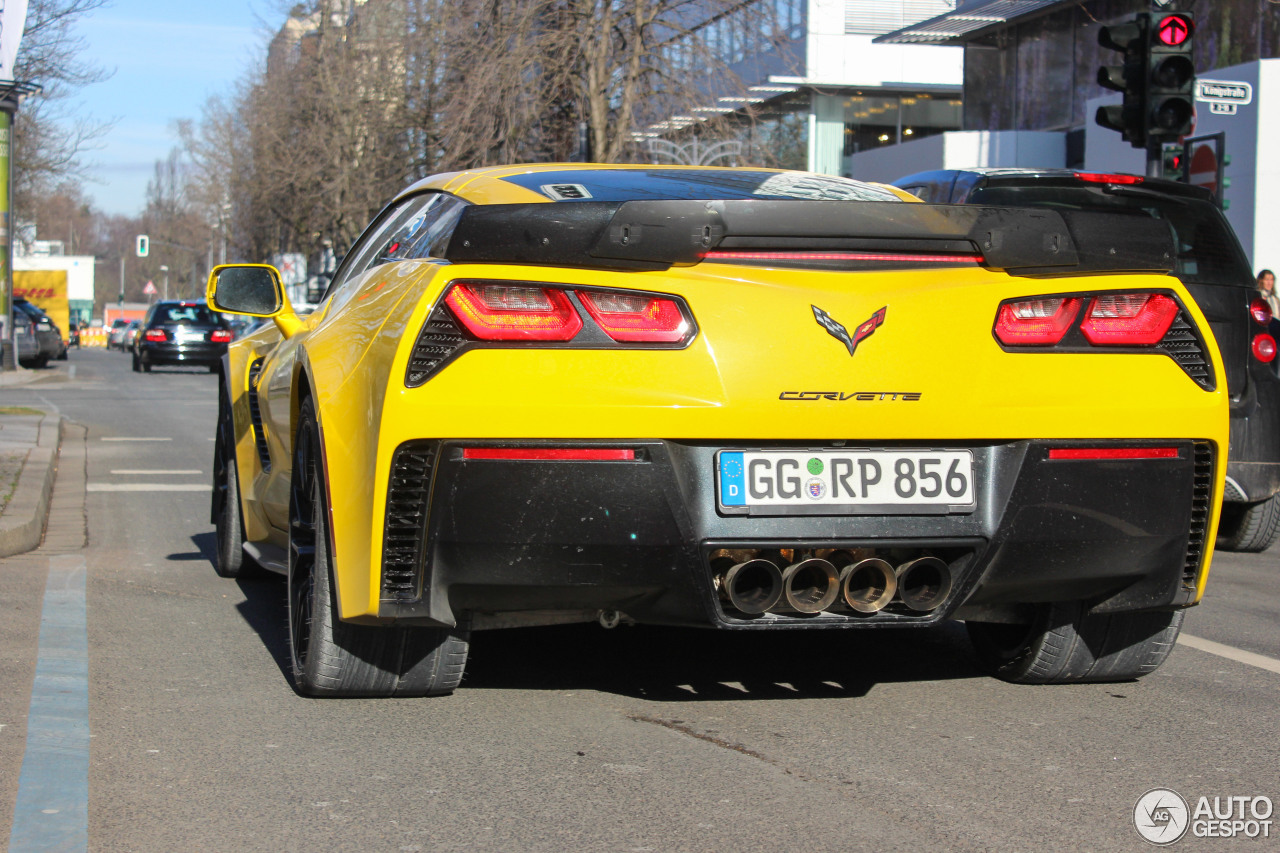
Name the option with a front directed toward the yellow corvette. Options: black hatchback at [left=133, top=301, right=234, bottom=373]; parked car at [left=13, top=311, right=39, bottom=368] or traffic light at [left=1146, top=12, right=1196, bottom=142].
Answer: the traffic light

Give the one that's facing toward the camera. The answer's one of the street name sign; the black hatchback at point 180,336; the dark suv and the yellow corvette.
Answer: the street name sign

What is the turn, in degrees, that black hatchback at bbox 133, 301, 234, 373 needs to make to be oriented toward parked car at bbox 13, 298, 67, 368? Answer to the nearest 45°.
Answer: approximately 90° to its left

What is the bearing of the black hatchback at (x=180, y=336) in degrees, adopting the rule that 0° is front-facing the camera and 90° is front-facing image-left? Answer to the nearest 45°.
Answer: approximately 180°

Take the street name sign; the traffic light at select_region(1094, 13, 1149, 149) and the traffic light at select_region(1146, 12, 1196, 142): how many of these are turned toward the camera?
2

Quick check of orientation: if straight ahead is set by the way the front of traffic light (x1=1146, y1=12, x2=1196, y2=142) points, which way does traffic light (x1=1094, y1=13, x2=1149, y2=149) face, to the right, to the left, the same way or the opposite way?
to the right

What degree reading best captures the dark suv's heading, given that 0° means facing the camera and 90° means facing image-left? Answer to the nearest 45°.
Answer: approximately 180°

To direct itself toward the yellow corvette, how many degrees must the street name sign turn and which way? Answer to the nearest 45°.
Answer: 0° — it already faces it

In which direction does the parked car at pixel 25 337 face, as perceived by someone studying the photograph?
facing away from the viewer

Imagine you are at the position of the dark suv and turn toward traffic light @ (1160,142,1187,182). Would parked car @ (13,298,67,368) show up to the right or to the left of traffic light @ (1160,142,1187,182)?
left

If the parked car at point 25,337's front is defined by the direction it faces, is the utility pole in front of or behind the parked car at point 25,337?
behind

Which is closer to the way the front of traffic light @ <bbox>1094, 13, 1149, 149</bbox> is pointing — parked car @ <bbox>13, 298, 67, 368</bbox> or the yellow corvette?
the parked car
